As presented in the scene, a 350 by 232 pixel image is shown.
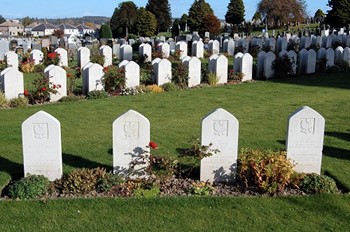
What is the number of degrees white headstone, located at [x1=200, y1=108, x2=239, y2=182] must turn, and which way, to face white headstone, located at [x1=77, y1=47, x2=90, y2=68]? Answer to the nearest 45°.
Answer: approximately 135° to its right

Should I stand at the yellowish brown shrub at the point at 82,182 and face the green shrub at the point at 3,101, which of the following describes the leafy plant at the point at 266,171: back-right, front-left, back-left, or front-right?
back-right

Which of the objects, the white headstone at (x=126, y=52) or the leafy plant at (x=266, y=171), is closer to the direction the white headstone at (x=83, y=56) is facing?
the leafy plant

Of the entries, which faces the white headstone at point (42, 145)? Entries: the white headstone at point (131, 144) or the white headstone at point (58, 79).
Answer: the white headstone at point (58, 79)

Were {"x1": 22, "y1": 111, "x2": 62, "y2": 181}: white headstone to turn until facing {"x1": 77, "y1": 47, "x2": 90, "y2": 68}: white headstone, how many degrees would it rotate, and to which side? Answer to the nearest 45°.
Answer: approximately 180°

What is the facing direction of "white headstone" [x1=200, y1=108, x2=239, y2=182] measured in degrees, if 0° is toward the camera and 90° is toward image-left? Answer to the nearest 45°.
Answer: approximately 0°
